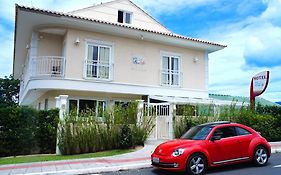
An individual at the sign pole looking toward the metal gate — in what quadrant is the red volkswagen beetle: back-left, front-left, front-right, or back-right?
front-left

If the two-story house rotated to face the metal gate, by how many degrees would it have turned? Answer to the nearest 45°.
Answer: approximately 45° to its left

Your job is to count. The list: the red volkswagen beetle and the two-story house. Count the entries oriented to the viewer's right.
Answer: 0

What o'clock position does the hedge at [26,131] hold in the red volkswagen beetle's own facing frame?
The hedge is roughly at 2 o'clock from the red volkswagen beetle.

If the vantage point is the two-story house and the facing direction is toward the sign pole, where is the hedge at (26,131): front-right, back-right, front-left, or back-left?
back-right

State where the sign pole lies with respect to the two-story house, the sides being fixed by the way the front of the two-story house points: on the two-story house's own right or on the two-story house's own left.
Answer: on the two-story house's own left

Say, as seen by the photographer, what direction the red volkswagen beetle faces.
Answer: facing the viewer and to the left of the viewer

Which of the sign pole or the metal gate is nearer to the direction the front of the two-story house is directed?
the metal gate

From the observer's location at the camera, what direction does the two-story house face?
facing the viewer

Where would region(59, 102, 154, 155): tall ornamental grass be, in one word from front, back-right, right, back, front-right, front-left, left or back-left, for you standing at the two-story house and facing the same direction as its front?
front

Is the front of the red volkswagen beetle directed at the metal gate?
no

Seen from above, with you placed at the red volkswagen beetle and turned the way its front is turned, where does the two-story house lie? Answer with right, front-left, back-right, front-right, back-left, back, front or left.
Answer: right

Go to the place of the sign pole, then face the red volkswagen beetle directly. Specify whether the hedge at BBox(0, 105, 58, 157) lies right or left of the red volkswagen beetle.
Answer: right

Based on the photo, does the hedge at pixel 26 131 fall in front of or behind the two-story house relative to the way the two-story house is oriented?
in front

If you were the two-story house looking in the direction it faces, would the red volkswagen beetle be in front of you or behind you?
in front
